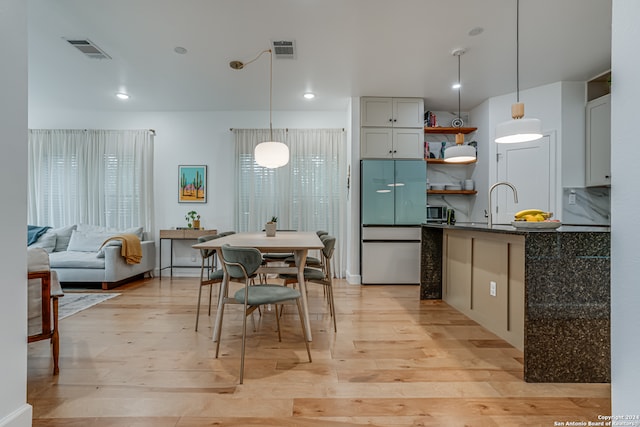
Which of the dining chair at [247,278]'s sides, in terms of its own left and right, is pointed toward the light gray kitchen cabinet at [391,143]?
front

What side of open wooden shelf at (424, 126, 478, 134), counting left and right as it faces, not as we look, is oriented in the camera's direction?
front

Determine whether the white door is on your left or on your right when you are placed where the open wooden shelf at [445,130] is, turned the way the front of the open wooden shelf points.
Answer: on your left

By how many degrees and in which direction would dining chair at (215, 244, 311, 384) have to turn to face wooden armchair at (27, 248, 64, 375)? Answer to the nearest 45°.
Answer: approximately 135° to its left

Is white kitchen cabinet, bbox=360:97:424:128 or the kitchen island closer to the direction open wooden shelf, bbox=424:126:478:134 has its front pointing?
the kitchen island

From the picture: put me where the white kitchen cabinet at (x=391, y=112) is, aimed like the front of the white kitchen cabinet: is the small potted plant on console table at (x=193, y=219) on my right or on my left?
on my right

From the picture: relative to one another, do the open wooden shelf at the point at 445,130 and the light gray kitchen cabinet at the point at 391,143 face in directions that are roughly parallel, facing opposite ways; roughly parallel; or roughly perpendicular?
roughly parallel

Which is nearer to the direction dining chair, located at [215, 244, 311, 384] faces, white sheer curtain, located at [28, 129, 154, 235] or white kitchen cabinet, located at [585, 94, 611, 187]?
the white kitchen cabinet

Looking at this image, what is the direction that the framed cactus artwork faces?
toward the camera

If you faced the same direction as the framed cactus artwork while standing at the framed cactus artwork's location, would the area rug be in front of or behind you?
in front

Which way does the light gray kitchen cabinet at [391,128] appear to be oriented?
toward the camera

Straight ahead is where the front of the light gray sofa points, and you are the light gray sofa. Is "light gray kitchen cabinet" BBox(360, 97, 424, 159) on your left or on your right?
on your left
